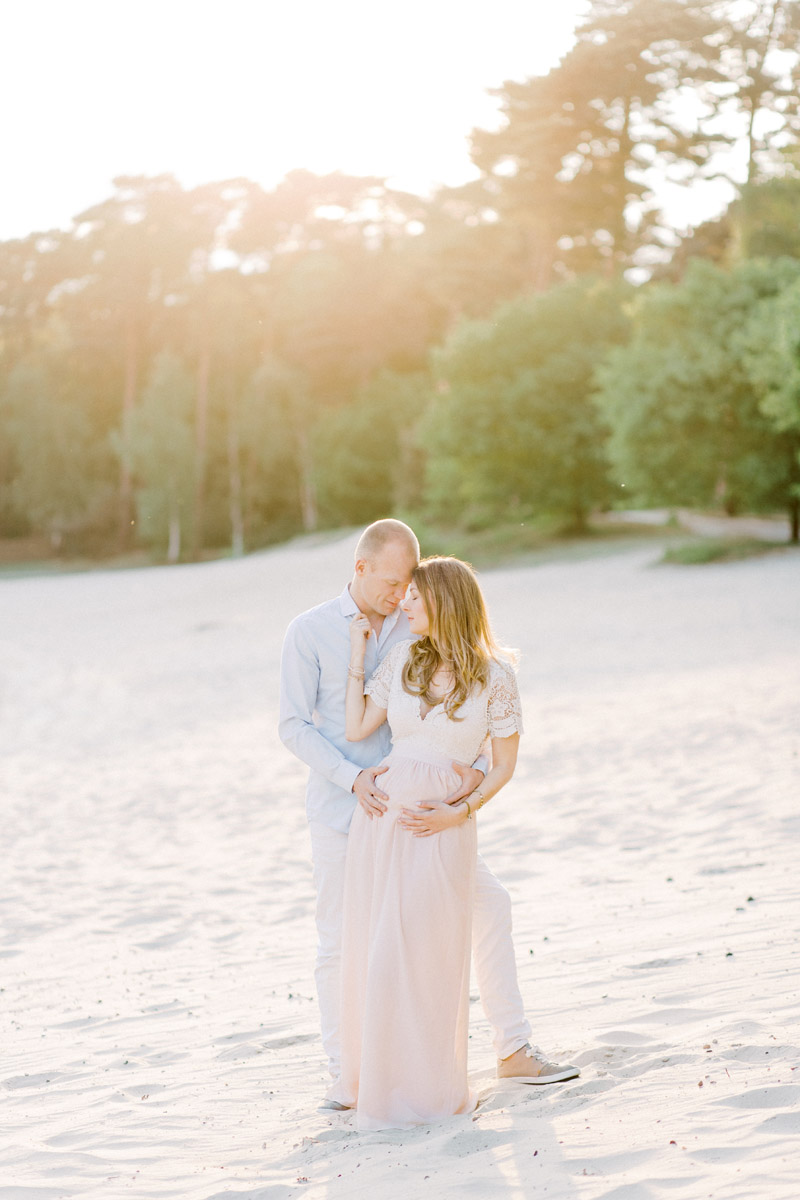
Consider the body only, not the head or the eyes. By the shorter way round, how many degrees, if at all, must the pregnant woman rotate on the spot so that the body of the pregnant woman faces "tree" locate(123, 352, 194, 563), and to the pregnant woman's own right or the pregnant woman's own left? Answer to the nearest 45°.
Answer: approximately 135° to the pregnant woman's own right

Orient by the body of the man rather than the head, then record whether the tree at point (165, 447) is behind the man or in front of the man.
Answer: behind

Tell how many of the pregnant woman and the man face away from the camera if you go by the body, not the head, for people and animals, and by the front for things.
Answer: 0

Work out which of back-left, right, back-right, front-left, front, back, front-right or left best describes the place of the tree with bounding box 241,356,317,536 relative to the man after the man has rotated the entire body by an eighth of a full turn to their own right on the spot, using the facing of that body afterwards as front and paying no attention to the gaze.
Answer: back

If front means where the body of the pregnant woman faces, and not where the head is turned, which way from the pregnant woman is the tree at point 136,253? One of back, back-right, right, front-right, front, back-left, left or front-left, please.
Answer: back-right

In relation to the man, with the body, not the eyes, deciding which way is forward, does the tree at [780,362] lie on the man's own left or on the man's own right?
on the man's own left

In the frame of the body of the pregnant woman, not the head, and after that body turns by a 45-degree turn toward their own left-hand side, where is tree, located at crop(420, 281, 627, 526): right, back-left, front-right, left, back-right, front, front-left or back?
back

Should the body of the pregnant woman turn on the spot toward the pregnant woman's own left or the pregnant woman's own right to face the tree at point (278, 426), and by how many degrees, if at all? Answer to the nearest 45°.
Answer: approximately 135° to the pregnant woman's own right

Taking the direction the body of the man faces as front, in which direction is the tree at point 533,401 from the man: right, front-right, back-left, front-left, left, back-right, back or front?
back-left

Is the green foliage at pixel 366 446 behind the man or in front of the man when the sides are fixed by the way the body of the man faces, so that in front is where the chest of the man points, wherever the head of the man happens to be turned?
behind

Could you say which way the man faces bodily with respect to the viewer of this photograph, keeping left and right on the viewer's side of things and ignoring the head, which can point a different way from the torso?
facing the viewer and to the right of the viewer

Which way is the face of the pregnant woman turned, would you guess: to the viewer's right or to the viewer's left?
to the viewer's left
